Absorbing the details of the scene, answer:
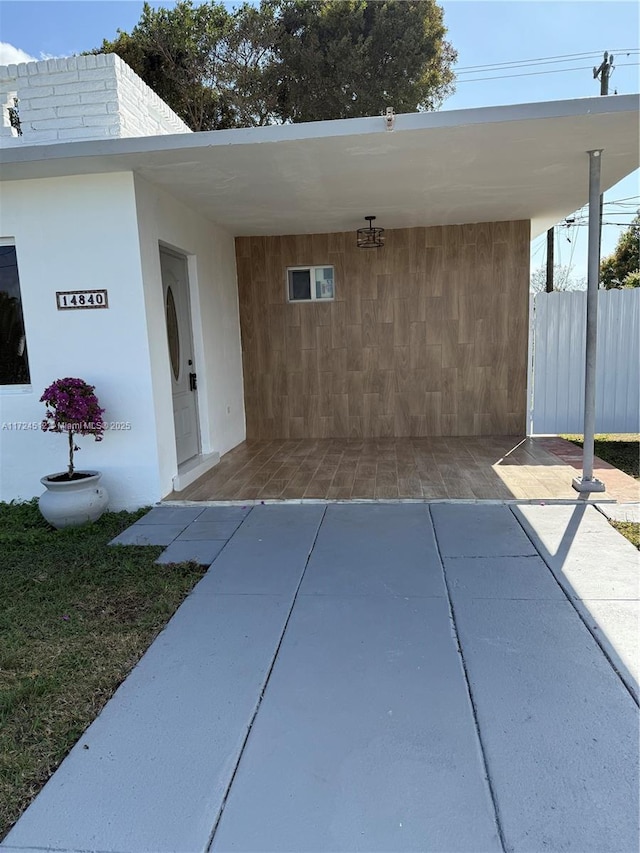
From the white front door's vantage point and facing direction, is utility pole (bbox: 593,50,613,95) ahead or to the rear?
ahead

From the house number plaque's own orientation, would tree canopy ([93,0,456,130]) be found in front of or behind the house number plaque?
behind

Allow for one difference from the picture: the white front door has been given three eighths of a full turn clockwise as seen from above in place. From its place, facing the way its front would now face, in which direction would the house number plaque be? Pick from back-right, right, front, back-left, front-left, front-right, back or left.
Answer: front

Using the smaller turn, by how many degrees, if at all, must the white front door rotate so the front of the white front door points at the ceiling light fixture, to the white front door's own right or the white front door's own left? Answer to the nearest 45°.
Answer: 0° — it already faces it

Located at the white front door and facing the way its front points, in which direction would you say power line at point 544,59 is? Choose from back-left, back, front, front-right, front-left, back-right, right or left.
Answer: front-left

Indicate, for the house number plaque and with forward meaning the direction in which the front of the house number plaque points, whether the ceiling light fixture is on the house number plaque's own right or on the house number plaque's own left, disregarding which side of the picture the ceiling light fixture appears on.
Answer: on the house number plaque's own left

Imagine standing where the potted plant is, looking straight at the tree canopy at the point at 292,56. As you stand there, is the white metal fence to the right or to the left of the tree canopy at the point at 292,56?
right

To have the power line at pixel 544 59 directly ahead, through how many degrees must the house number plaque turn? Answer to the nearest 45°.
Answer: approximately 135° to its left

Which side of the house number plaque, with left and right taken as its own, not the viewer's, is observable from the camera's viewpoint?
front

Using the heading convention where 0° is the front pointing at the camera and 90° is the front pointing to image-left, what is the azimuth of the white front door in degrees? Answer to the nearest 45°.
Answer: approximately 270°

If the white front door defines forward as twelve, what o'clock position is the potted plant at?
The potted plant is roughly at 4 o'clock from the white front door.

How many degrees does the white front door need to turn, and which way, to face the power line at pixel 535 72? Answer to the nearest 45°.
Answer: approximately 45° to its left

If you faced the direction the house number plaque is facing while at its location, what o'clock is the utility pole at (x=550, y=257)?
The utility pole is roughly at 8 o'clock from the house number plaque.

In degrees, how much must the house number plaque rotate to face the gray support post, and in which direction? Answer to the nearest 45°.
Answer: approximately 45° to its left

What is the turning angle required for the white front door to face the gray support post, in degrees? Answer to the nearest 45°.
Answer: approximately 45° to its right

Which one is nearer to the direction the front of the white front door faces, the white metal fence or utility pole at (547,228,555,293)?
the white metal fence
